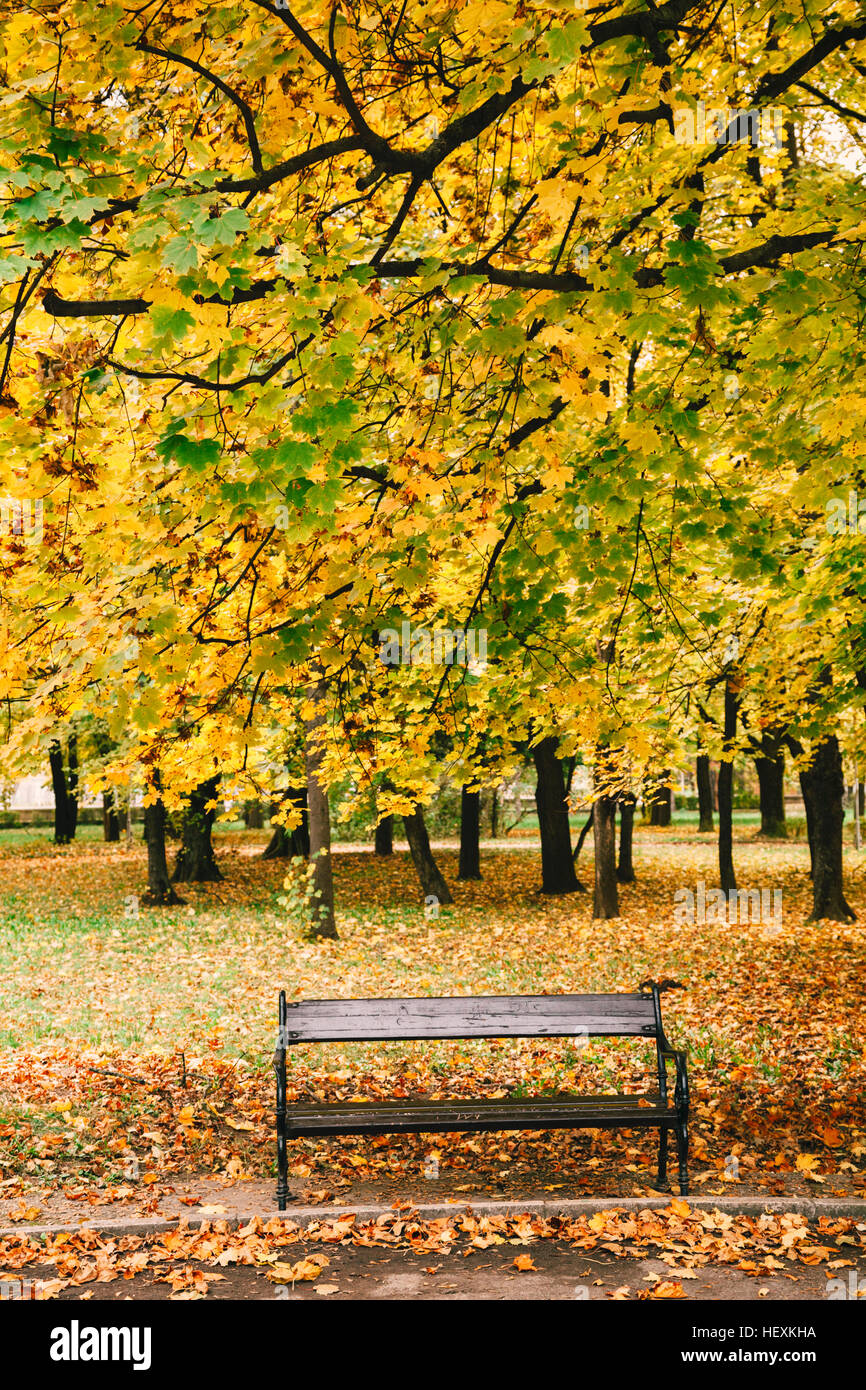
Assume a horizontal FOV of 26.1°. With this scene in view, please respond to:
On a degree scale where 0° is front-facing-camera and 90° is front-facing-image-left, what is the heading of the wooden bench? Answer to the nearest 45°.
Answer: approximately 0°

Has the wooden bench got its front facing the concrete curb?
yes
